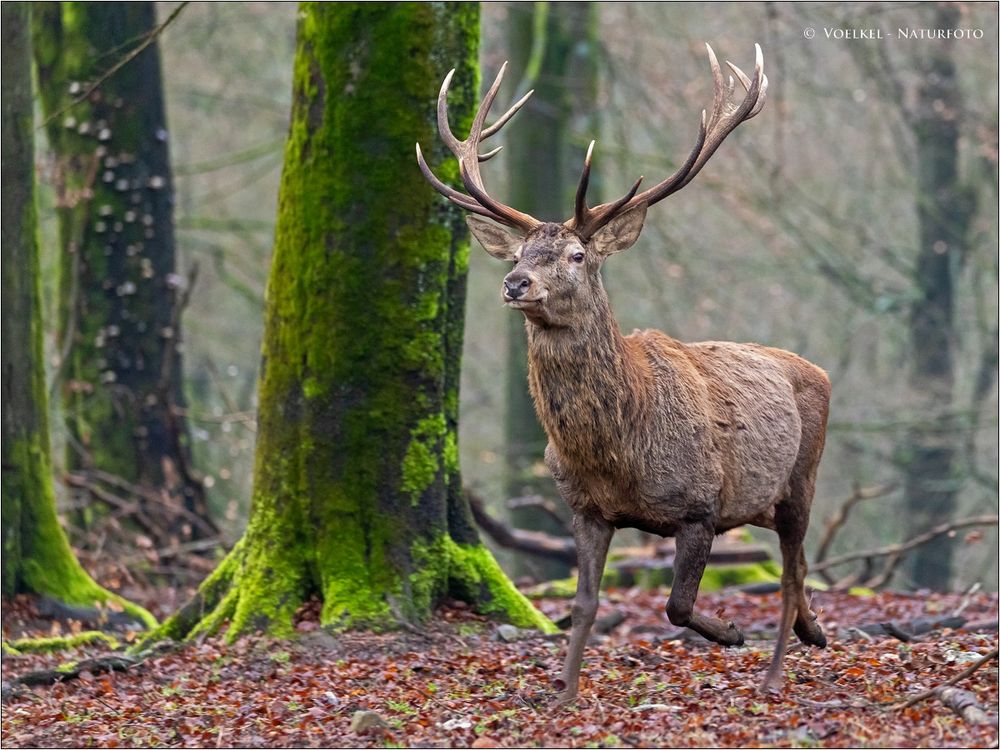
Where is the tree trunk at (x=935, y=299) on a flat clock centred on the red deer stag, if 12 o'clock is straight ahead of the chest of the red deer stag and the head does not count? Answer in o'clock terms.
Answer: The tree trunk is roughly at 5 o'clock from the red deer stag.

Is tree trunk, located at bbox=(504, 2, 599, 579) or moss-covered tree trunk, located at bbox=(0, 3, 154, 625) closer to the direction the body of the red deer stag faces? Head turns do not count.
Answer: the moss-covered tree trunk

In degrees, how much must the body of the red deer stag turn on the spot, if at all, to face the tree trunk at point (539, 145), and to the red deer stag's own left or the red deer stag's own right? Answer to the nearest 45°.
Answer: approximately 135° to the red deer stag's own right

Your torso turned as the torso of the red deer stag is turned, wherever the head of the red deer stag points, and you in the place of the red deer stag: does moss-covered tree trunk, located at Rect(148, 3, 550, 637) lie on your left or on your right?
on your right

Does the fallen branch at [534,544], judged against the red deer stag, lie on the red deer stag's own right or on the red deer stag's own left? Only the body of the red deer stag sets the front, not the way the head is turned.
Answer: on the red deer stag's own right

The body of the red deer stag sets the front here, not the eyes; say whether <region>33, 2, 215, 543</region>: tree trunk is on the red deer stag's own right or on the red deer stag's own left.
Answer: on the red deer stag's own right

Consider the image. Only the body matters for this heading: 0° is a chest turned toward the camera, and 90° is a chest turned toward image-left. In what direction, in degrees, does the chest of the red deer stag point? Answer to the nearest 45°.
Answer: approximately 45°

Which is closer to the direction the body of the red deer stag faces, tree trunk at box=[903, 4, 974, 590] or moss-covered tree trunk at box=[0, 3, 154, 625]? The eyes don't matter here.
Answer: the moss-covered tree trunk

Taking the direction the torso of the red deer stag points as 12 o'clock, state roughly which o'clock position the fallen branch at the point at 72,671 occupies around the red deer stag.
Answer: The fallen branch is roughly at 2 o'clock from the red deer stag.
